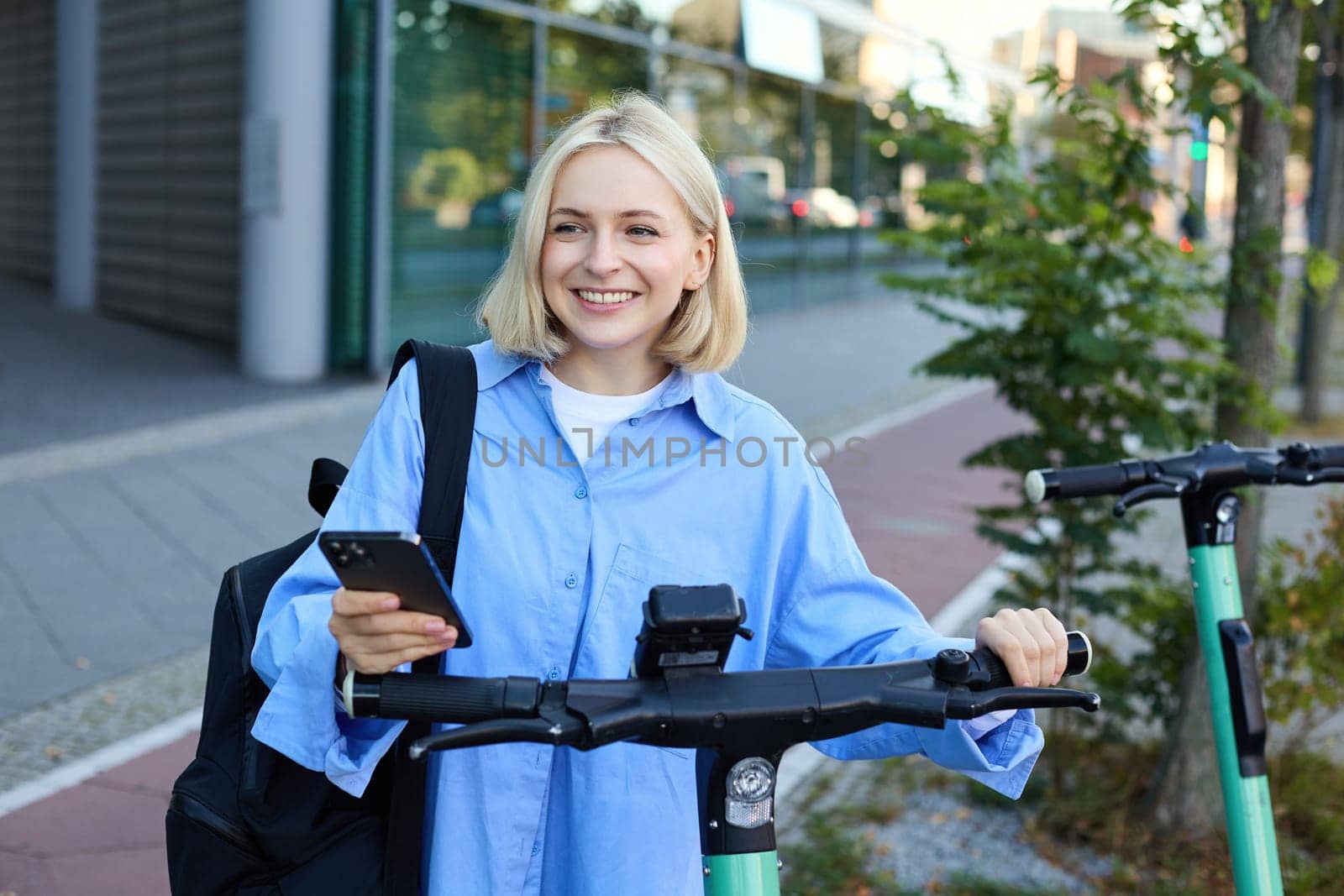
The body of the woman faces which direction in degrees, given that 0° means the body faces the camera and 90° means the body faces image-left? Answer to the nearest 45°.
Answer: approximately 0°

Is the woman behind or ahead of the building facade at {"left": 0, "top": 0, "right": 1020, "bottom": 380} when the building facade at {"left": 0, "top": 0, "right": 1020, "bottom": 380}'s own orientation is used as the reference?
ahead

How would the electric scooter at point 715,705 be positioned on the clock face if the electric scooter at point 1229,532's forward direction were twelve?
the electric scooter at point 715,705 is roughly at 2 o'clock from the electric scooter at point 1229,532.

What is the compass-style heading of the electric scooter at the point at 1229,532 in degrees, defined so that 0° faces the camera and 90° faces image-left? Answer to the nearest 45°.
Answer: approximately 315°

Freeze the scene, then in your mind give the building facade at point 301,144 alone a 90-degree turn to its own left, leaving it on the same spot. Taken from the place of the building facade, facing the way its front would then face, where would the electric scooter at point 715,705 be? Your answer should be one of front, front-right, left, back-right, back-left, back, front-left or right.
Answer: back-right

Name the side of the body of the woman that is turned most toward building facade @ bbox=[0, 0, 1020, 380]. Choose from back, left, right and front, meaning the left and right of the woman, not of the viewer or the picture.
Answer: back

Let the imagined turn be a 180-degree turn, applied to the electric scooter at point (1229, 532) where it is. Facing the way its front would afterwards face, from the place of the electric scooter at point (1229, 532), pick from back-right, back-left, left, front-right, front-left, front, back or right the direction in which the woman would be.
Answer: left

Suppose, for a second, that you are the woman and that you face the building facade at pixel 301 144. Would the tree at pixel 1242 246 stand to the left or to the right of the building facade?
right

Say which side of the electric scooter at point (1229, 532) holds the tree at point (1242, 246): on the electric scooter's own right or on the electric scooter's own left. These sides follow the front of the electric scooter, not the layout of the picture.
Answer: on the electric scooter's own left

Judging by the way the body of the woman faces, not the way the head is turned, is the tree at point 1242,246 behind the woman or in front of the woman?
behind

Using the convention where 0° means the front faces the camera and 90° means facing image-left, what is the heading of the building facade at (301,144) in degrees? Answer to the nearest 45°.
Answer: approximately 315°

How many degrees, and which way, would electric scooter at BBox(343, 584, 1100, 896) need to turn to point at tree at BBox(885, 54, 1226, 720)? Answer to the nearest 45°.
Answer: approximately 180°
